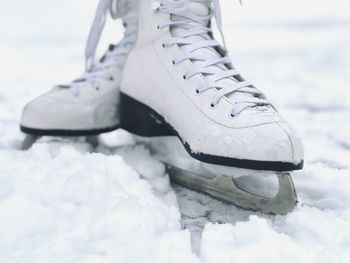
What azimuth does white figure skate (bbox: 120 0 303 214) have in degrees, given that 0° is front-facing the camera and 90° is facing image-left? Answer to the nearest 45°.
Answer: approximately 315°
